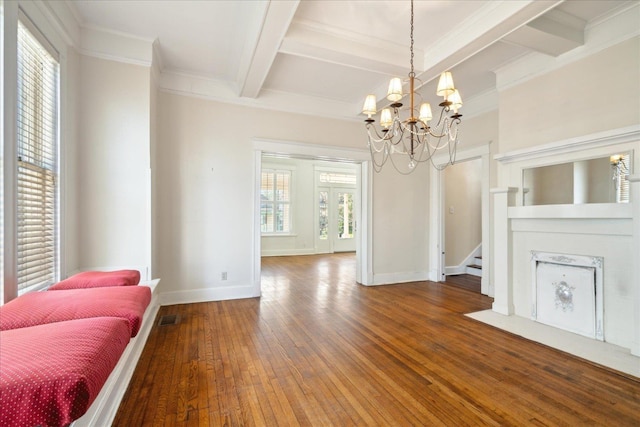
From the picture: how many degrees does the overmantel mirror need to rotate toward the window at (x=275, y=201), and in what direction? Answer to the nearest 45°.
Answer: approximately 45° to its right

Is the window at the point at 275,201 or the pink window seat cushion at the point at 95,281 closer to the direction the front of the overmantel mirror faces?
the pink window seat cushion

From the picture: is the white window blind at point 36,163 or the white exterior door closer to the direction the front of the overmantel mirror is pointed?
the white window blind

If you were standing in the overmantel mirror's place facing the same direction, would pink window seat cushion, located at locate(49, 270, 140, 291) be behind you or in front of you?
in front

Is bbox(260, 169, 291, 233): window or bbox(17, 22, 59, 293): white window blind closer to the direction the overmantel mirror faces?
the white window blind

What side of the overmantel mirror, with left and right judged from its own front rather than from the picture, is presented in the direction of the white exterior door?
right

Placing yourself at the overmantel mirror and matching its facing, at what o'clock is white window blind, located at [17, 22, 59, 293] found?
The white window blind is roughly at 12 o'clock from the overmantel mirror.

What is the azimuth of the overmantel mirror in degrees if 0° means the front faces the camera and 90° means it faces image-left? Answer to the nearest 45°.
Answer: approximately 45°
